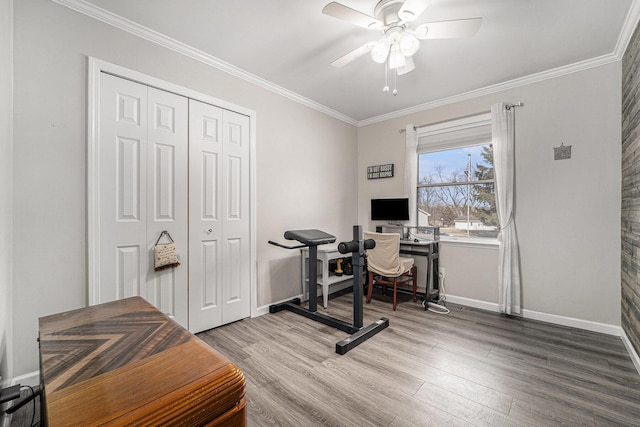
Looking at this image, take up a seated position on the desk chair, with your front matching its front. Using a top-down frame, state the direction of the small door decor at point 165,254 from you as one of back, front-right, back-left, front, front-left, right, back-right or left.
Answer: back

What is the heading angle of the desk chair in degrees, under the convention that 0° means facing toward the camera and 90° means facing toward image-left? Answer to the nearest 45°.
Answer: approximately 225°

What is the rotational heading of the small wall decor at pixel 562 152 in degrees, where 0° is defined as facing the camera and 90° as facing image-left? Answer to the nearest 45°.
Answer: approximately 0°

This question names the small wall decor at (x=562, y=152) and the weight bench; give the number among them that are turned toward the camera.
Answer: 1

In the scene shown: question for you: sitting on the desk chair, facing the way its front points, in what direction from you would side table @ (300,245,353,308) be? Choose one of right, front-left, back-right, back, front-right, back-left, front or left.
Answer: back-left
